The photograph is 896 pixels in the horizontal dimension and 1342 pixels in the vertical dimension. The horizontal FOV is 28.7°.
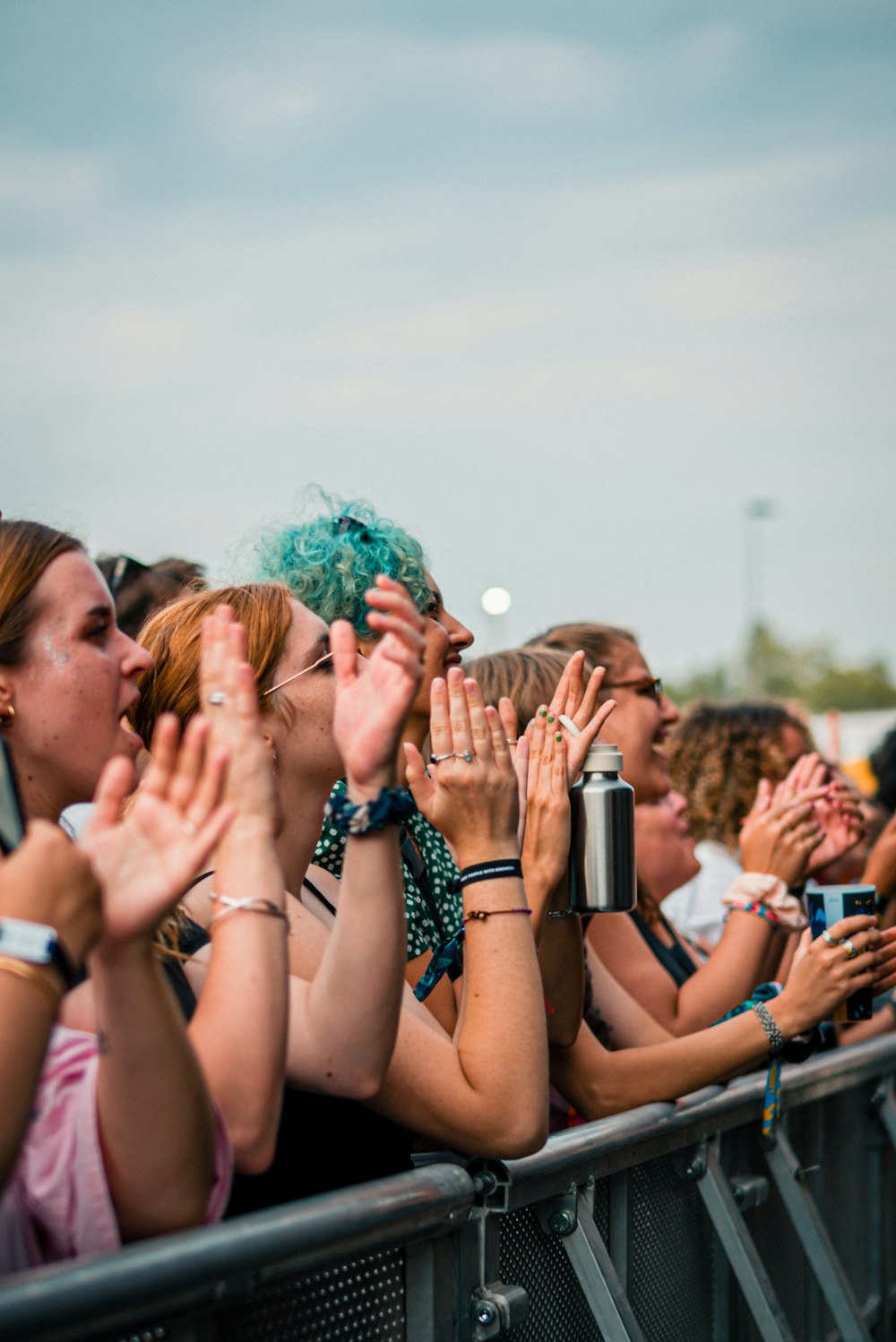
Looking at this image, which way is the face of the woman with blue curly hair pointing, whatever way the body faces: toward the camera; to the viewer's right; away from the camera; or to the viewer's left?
to the viewer's right

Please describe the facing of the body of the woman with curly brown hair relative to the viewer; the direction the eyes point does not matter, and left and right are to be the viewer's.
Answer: facing to the right of the viewer

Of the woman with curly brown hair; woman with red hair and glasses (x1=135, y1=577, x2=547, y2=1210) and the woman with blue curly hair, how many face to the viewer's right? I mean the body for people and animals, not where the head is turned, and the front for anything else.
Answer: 3

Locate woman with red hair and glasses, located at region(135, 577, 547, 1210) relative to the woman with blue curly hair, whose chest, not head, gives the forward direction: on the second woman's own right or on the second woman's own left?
on the second woman's own right

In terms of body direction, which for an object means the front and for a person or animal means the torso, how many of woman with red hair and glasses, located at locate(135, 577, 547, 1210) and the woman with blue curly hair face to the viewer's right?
2

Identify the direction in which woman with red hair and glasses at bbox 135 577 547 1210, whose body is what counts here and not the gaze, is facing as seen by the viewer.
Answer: to the viewer's right

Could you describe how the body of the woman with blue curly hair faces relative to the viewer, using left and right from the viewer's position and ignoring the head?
facing to the right of the viewer

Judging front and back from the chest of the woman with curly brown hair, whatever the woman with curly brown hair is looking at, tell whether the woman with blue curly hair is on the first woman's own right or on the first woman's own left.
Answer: on the first woman's own right
